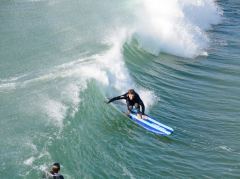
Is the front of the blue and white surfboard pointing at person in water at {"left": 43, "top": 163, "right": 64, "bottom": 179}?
no

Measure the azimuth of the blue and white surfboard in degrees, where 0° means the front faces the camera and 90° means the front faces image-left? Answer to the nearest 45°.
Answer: approximately 315°
